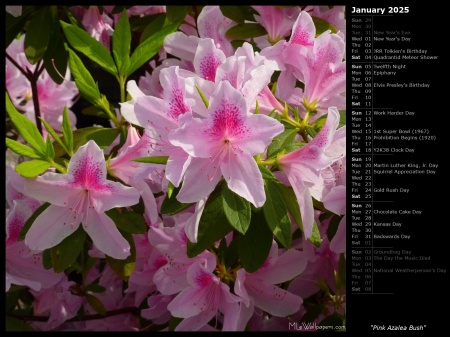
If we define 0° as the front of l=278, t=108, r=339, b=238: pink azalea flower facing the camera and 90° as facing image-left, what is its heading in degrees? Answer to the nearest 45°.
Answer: approximately 270°

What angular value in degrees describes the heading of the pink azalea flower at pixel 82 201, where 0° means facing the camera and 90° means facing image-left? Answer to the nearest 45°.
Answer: approximately 0°

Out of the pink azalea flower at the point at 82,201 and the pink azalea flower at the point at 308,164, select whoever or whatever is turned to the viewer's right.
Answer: the pink azalea flower at the point at 308,164
